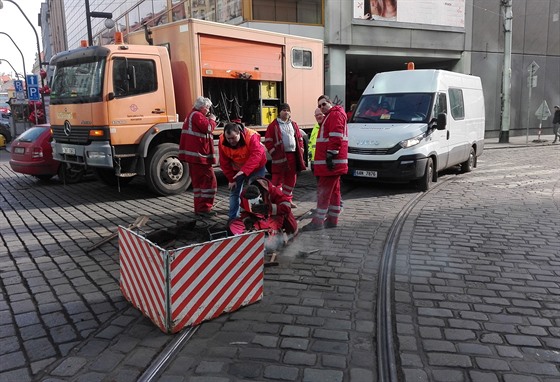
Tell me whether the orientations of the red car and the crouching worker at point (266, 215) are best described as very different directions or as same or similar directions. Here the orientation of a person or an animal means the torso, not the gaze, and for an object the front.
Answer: very different directions

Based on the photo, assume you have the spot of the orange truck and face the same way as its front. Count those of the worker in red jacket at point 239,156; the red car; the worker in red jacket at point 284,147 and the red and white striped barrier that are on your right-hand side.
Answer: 1

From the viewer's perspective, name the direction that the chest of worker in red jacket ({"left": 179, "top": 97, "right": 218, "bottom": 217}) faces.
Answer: to the viewer's right

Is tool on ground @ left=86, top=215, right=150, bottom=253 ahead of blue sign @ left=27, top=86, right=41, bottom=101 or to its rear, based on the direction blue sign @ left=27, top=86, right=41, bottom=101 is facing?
ahead

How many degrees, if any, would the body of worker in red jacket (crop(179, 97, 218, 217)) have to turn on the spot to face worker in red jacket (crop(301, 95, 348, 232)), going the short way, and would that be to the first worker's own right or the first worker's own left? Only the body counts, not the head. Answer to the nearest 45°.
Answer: approximately 45° to the first worker's own right

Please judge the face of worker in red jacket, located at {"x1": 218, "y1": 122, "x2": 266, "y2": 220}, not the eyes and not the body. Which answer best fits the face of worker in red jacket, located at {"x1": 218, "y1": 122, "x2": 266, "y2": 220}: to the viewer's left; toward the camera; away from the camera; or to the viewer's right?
toward the camera

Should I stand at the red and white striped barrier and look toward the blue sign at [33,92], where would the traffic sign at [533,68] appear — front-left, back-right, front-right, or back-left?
front-right

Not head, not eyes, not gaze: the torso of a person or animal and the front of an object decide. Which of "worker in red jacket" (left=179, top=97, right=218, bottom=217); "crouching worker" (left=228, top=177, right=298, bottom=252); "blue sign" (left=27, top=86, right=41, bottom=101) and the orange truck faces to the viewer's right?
the worker in red jacket

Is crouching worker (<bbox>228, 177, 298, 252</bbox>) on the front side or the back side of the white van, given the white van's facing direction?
on the front side

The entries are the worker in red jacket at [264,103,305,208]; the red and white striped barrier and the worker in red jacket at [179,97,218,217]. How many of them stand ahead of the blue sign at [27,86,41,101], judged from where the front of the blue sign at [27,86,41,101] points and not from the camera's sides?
3

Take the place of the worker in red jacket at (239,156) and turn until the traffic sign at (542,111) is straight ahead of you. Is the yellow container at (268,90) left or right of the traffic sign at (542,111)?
left

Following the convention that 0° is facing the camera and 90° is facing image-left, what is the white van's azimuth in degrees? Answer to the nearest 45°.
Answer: approximately 45°

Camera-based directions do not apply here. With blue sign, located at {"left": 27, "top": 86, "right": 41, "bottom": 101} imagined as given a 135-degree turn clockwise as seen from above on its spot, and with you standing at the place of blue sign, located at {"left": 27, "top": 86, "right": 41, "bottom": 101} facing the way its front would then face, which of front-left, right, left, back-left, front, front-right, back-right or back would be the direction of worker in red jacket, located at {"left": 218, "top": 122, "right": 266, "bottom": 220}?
back-left

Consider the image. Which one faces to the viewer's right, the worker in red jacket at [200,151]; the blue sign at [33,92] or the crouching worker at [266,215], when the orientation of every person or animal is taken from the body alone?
the worker in red jacket

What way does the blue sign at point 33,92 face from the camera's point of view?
toward the camera

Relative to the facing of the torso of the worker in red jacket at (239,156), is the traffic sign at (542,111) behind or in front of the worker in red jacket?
behind
